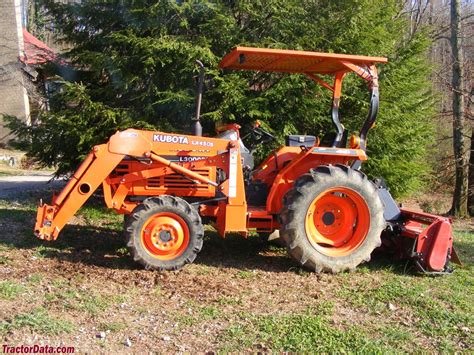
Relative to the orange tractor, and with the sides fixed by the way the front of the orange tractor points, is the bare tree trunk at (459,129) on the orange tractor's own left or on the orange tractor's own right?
on the orange tractor's own right

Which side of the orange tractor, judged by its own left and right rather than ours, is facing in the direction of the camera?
left

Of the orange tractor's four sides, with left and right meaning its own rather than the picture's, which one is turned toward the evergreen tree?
right

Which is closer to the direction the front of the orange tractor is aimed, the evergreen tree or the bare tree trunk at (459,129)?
the evergreen tree
